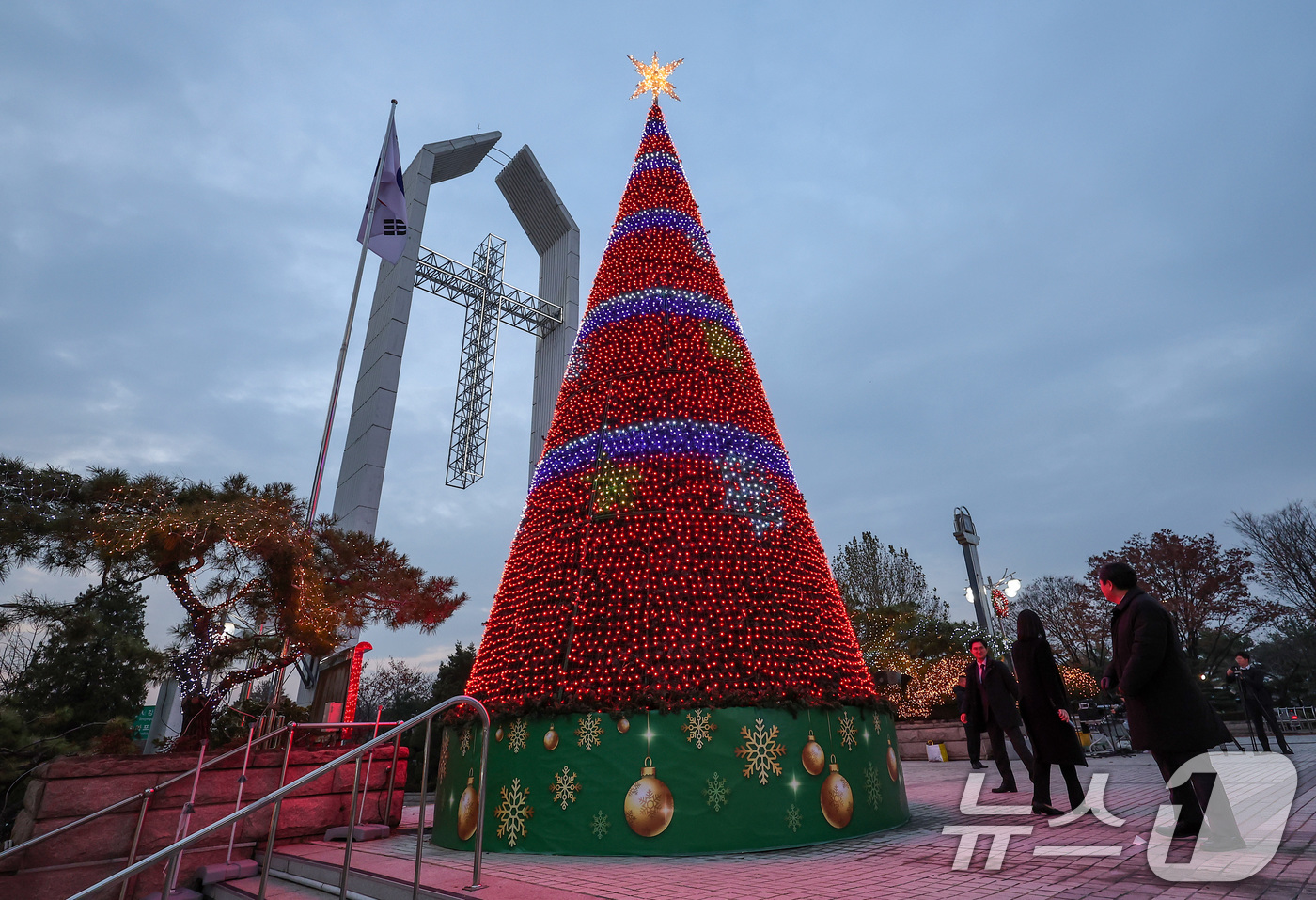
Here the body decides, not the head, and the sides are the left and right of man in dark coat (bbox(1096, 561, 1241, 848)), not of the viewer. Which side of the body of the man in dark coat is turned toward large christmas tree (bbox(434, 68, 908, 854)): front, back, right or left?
front

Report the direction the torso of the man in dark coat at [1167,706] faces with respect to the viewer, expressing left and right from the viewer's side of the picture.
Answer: facing to the left of the viewer

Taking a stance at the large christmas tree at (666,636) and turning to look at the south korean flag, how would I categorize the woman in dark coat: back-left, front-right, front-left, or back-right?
back-right

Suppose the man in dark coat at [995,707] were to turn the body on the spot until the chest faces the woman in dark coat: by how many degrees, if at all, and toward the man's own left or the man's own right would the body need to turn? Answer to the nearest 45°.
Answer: approximately 45° to the man's own left

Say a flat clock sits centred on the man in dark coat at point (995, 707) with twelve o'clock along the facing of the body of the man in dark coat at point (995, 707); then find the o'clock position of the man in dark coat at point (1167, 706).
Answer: the man in dark coat at point (1167, 706) is roughly at 10 o'clock from the man in dark coat at point (995, 707).

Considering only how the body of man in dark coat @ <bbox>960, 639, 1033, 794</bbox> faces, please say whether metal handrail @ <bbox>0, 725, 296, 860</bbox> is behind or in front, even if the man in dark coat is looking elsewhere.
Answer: in front

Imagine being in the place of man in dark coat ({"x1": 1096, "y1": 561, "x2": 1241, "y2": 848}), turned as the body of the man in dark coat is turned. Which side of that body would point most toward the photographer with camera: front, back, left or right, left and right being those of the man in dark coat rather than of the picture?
right

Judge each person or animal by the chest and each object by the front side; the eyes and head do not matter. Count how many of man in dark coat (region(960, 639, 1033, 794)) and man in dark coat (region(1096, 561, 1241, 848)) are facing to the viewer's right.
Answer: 0

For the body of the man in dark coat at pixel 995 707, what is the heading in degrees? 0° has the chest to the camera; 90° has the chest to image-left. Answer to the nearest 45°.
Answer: approximately 45°
